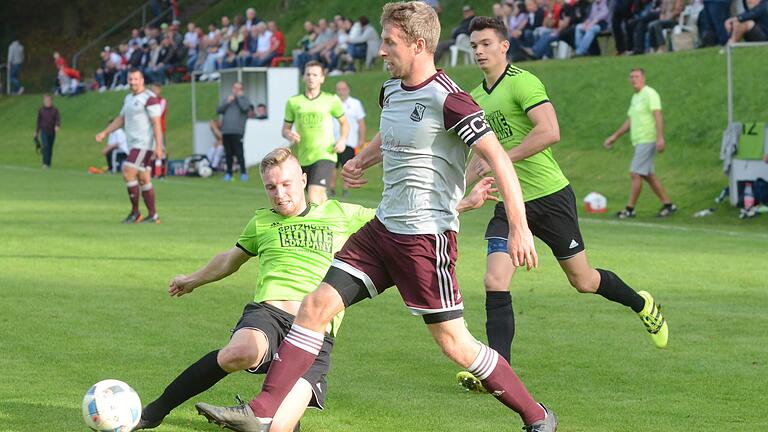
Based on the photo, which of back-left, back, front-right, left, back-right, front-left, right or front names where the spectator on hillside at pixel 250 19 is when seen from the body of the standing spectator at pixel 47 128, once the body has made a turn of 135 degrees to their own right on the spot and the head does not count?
back-right

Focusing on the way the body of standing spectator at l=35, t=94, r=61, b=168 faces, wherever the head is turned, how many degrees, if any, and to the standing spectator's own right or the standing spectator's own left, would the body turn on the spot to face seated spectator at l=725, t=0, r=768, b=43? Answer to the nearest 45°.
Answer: approximately 45° to the standing spectator's own left

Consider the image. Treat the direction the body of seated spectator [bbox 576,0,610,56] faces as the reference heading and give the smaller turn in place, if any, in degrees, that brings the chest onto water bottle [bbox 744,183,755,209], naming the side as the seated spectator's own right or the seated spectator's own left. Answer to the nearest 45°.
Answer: approximately 45° to the seated spectator's own left

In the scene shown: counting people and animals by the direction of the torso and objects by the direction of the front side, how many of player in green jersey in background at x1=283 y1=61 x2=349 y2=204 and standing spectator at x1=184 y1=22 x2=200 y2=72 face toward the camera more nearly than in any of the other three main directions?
2

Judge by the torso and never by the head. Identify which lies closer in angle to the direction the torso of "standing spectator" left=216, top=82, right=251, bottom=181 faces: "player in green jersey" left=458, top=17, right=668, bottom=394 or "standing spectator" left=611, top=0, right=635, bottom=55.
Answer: the player in green jersey

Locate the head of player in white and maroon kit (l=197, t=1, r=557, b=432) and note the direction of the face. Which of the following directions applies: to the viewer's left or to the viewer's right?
to the viewer's left
